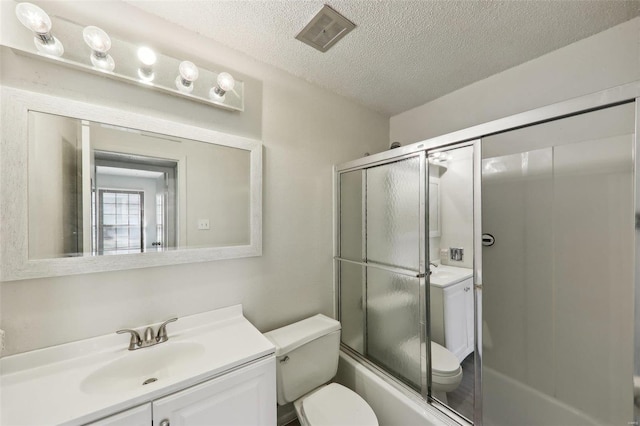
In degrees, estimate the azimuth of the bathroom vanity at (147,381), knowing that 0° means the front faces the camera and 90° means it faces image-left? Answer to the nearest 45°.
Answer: approximately 315°

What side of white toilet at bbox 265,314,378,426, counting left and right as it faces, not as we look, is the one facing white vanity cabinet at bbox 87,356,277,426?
right

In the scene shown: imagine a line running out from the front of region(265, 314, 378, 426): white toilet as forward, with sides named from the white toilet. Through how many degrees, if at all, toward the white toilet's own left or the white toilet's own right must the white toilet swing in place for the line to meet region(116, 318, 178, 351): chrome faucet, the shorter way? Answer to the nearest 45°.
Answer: approximately 135° to the white toilet's own right

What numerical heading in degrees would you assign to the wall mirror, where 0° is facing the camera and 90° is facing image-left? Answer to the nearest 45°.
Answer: approximately 315°
